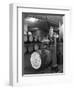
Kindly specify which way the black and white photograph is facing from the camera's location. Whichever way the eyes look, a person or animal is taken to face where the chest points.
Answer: facing the viewer and to the right of the viewer
